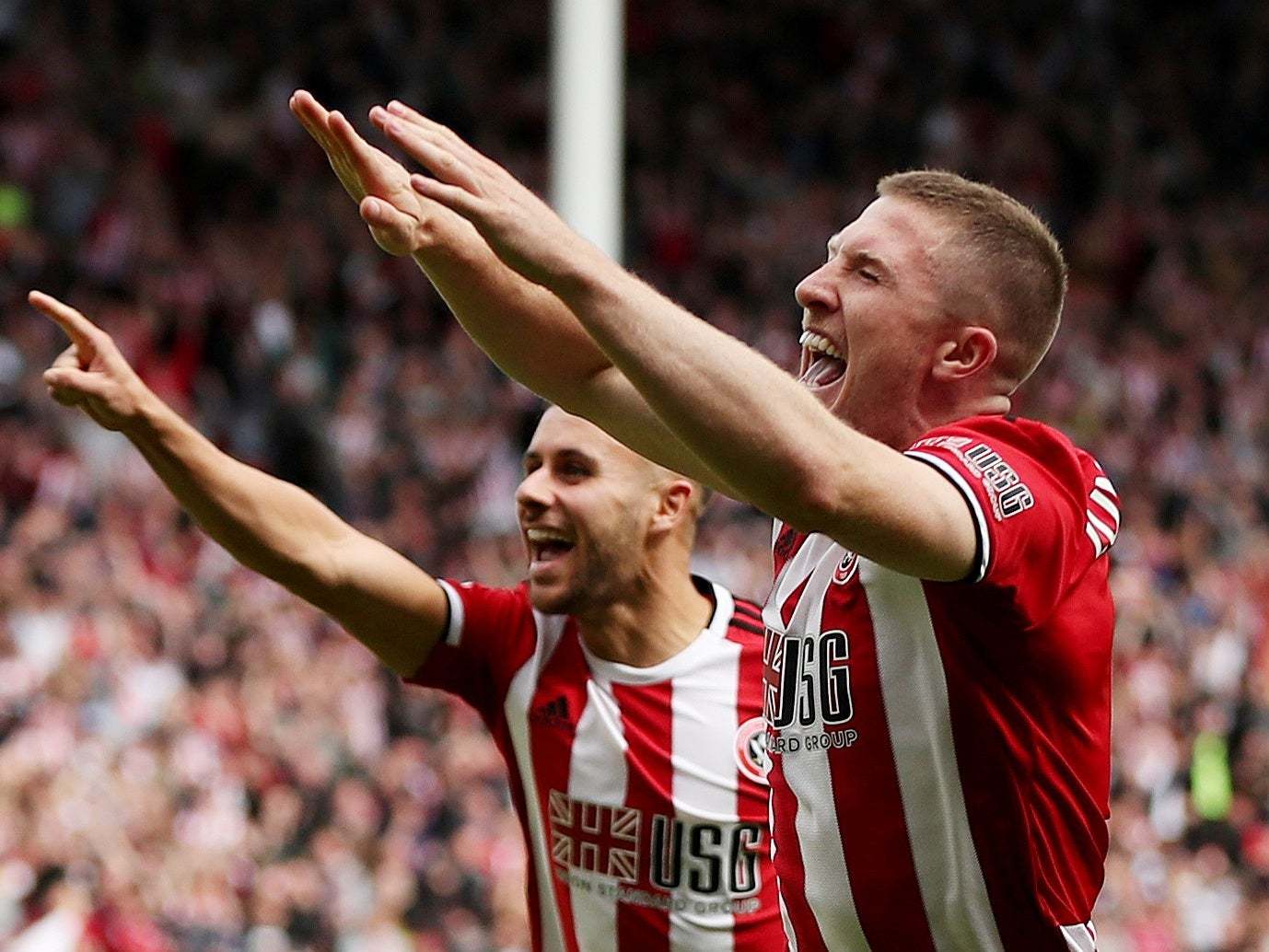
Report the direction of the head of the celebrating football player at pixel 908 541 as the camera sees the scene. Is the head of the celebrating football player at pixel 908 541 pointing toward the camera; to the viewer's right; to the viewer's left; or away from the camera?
to the viewer's left

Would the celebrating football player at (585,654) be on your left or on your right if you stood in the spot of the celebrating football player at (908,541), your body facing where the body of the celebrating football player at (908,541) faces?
on your right

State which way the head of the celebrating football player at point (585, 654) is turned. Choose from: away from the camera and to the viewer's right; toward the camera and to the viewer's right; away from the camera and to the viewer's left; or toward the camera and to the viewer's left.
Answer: toward the camera and to the viewer's left

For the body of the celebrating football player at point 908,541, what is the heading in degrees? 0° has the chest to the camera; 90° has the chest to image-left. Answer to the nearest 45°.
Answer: approximately 90°
